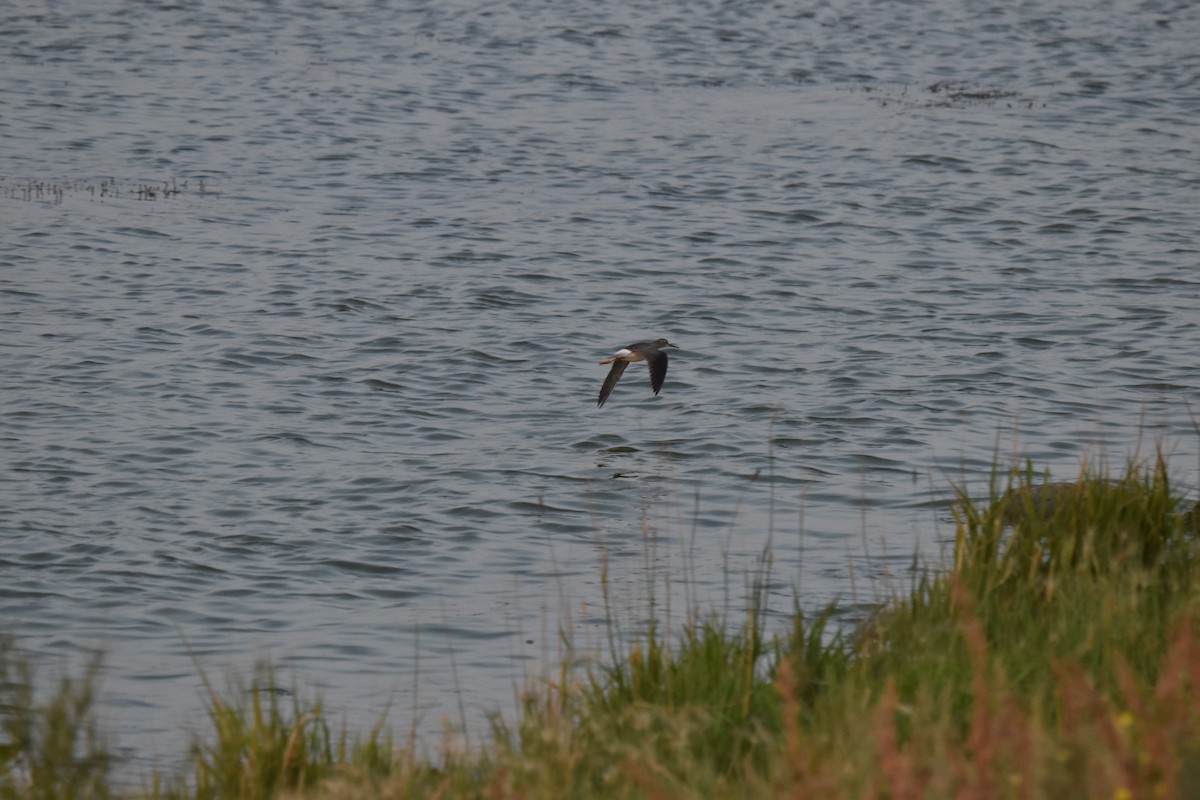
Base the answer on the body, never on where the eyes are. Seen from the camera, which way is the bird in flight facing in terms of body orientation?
to the viewer's right
